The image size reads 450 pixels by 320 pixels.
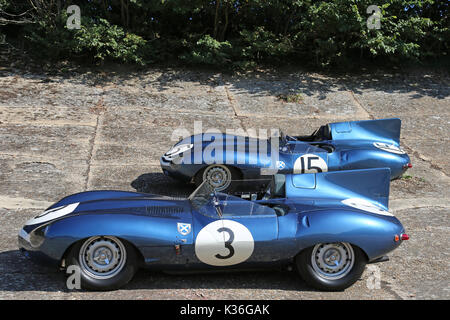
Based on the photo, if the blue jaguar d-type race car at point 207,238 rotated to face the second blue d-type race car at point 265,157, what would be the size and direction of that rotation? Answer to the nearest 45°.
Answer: approximately 90° to its right

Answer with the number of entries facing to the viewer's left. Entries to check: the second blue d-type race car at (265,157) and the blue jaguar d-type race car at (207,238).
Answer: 2

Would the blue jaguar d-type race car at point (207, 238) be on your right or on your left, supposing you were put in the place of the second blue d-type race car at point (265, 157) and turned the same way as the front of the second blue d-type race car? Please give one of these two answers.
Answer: on your left

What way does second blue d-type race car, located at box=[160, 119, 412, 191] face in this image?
to the viewer's left

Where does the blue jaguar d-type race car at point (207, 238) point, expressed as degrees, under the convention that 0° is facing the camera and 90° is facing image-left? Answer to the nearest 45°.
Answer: approximately 90°
